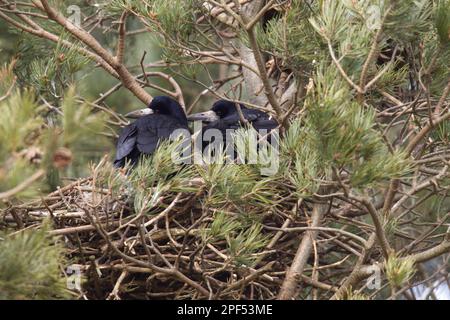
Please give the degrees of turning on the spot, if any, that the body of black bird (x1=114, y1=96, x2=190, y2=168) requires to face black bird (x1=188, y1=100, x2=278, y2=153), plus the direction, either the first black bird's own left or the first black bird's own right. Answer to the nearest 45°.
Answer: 0° — it already faces it

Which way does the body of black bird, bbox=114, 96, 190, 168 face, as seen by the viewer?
to the viewer's right

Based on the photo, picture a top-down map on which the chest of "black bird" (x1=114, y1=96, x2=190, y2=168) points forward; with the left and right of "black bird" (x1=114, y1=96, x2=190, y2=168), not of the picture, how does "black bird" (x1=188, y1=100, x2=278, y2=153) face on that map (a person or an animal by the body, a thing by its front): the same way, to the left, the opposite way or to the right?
the opposite way

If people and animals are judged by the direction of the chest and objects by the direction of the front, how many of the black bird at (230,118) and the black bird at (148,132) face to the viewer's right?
1

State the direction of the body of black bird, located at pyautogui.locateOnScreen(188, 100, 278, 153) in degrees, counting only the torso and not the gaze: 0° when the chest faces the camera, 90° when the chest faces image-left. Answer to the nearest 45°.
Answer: approximately 90°
